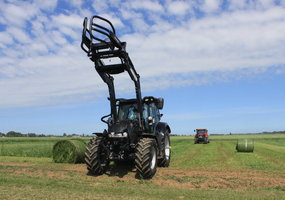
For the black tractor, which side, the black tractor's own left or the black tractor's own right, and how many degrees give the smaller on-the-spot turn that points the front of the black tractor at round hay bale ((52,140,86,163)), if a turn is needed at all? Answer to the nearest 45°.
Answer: approximately 90° to the black tractor's own right

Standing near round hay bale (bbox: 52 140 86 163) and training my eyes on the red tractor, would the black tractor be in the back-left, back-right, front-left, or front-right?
back-right

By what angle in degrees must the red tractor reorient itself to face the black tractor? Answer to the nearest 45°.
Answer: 0° — it already faces it

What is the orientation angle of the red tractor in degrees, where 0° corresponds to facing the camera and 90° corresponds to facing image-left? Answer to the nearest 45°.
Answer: approximately 0°

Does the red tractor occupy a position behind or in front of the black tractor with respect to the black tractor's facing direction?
behind

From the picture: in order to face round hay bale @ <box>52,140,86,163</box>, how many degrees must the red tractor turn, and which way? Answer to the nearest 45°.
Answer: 0° — it already faces it
